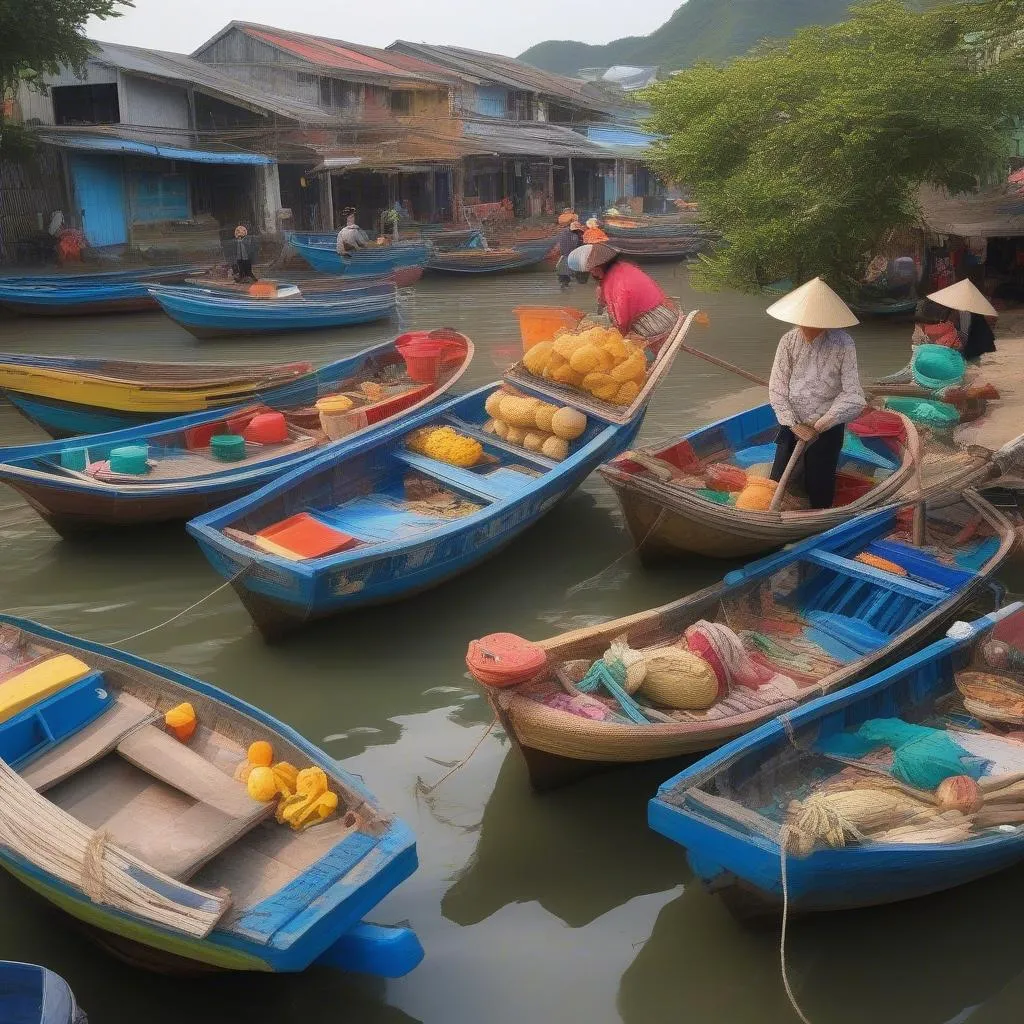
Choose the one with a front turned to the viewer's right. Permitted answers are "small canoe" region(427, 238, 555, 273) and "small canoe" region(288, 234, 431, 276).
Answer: "small canoe" region(427, 238, 555, 273)

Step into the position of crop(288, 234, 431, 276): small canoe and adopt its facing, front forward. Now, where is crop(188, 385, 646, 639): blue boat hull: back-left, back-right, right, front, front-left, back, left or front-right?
left

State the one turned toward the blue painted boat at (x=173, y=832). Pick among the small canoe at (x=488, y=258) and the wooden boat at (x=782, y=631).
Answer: the wooden boat

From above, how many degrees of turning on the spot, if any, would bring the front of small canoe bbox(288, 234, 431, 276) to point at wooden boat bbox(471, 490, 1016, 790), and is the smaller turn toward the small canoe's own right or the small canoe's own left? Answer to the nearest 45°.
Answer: approximately 90° to the small canoe's own left

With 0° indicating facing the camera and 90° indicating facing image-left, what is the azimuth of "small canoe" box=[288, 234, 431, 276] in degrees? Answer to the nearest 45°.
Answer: approximately 90°

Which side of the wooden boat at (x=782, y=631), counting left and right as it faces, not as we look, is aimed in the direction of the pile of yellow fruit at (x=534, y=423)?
right

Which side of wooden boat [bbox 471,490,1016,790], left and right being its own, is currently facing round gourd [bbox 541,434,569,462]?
right

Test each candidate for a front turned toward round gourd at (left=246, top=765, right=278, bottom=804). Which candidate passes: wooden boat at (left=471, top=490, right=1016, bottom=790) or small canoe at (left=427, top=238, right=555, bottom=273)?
the wooden boat
